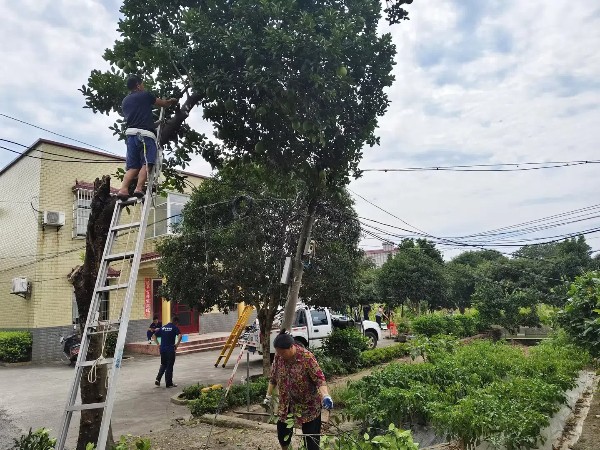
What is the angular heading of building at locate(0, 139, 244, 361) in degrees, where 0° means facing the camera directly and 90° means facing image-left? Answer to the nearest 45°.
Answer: approximately 315°

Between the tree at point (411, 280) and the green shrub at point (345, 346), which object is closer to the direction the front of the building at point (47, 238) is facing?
the green shrub

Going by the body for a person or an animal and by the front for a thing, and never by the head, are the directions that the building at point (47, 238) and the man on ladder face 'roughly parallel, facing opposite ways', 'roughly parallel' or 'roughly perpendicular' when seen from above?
roughly perpendicular

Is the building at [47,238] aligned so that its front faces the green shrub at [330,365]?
yes

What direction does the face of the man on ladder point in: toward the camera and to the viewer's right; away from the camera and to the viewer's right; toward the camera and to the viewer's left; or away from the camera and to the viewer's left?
away from the camera and to the viewer's right

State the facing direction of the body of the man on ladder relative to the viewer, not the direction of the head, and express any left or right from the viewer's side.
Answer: facing away from the viewer and to the right of the viewer
